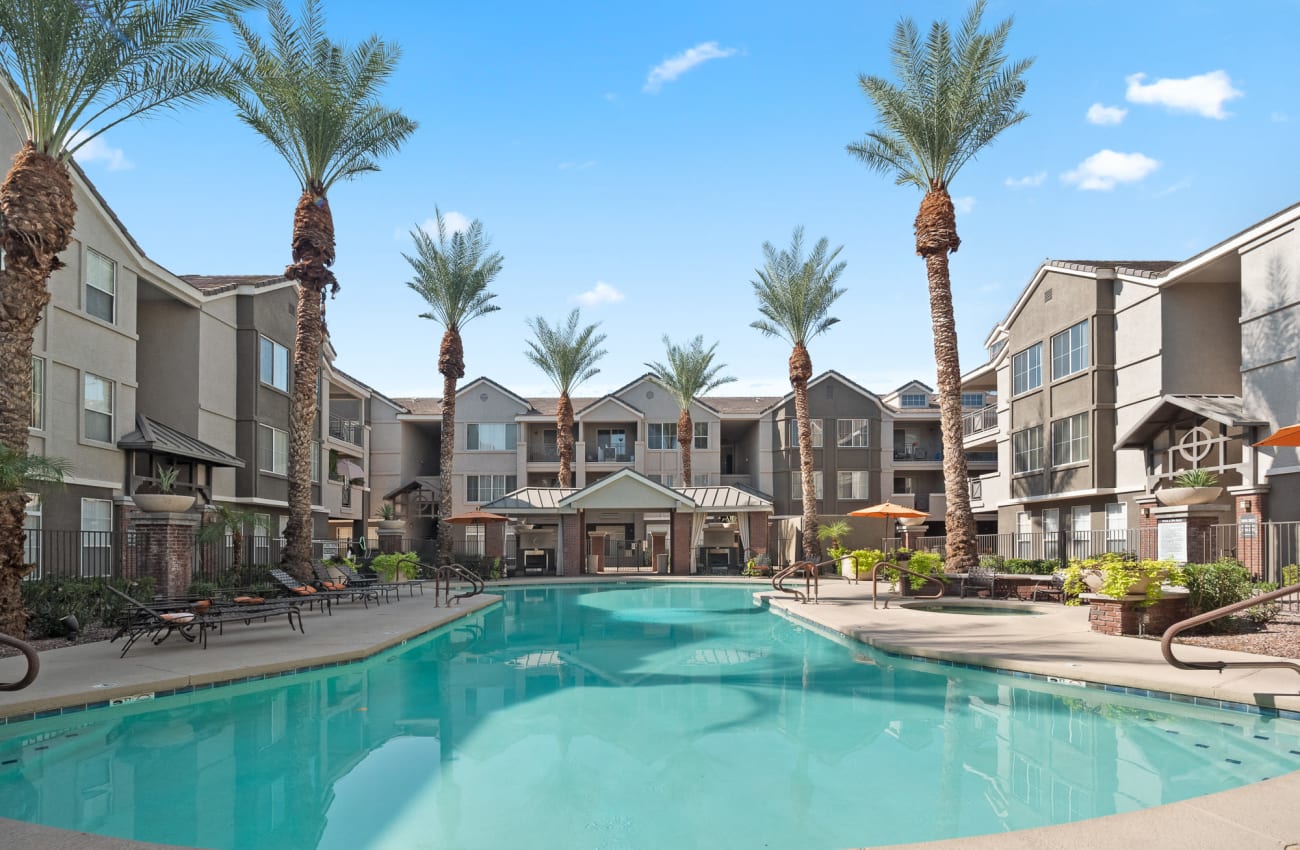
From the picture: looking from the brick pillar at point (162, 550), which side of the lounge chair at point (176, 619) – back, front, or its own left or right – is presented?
left

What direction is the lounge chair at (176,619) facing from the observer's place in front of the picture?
facing to the right of the viewer

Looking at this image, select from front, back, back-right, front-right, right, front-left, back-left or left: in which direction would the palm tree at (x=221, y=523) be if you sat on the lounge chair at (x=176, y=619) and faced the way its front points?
left

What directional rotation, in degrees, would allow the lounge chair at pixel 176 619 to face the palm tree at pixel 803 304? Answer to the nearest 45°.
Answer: approximately 45° to its left

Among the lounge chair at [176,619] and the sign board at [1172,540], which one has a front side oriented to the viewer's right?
the lounge chair

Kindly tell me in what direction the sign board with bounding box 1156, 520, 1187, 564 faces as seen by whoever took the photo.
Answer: facing the viewer and to the left of the viewer

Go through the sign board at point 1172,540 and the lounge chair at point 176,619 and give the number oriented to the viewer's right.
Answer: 1
